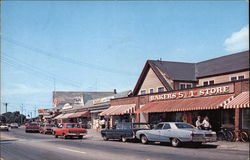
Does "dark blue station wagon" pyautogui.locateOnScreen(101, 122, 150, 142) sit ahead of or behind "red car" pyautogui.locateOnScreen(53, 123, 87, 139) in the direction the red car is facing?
behind

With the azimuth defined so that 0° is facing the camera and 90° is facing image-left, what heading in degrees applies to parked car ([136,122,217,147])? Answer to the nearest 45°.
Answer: approximately 135°

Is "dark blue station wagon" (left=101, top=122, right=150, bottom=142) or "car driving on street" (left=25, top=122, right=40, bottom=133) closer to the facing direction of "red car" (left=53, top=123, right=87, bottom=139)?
the car driving on street

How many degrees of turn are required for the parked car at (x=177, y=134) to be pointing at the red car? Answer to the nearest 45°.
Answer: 0° — it already faces it

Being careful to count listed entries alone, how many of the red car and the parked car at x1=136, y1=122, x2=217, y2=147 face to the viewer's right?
0

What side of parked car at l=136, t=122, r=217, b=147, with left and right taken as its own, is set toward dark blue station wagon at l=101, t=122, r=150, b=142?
front
